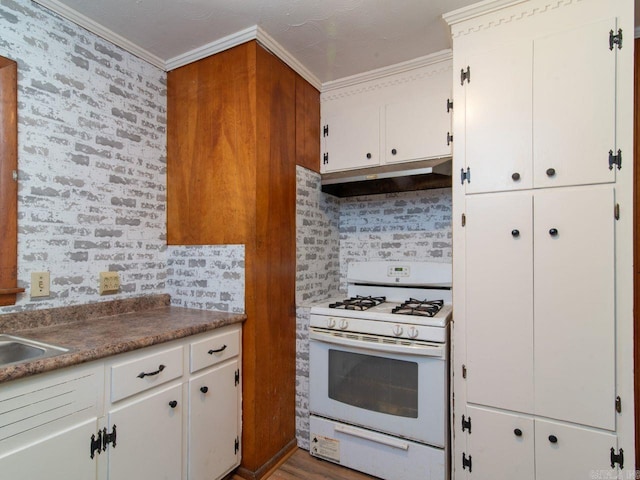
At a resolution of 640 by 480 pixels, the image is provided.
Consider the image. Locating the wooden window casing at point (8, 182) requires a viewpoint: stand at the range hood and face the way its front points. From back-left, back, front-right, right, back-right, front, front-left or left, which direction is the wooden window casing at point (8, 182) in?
front-right

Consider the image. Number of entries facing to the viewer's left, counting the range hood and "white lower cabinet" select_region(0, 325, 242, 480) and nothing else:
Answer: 0

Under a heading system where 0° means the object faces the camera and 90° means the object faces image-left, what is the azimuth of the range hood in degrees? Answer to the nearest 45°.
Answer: approximately 0°

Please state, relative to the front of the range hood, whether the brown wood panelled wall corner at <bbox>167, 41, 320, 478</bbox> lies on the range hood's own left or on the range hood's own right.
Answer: on the range hood's own right

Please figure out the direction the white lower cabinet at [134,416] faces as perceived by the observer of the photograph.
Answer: facing the viewer and to the right of the viewer

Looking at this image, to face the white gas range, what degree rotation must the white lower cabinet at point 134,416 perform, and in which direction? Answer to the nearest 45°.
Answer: approximately 45° to its left

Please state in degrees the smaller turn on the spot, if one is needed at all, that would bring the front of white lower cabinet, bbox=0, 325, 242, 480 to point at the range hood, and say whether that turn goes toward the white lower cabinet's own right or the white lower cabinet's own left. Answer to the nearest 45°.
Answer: approximately 45° to the white lower cabinet's own left

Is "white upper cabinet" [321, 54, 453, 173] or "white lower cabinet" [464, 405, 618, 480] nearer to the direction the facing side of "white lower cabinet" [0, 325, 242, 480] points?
the white lower cabinet
